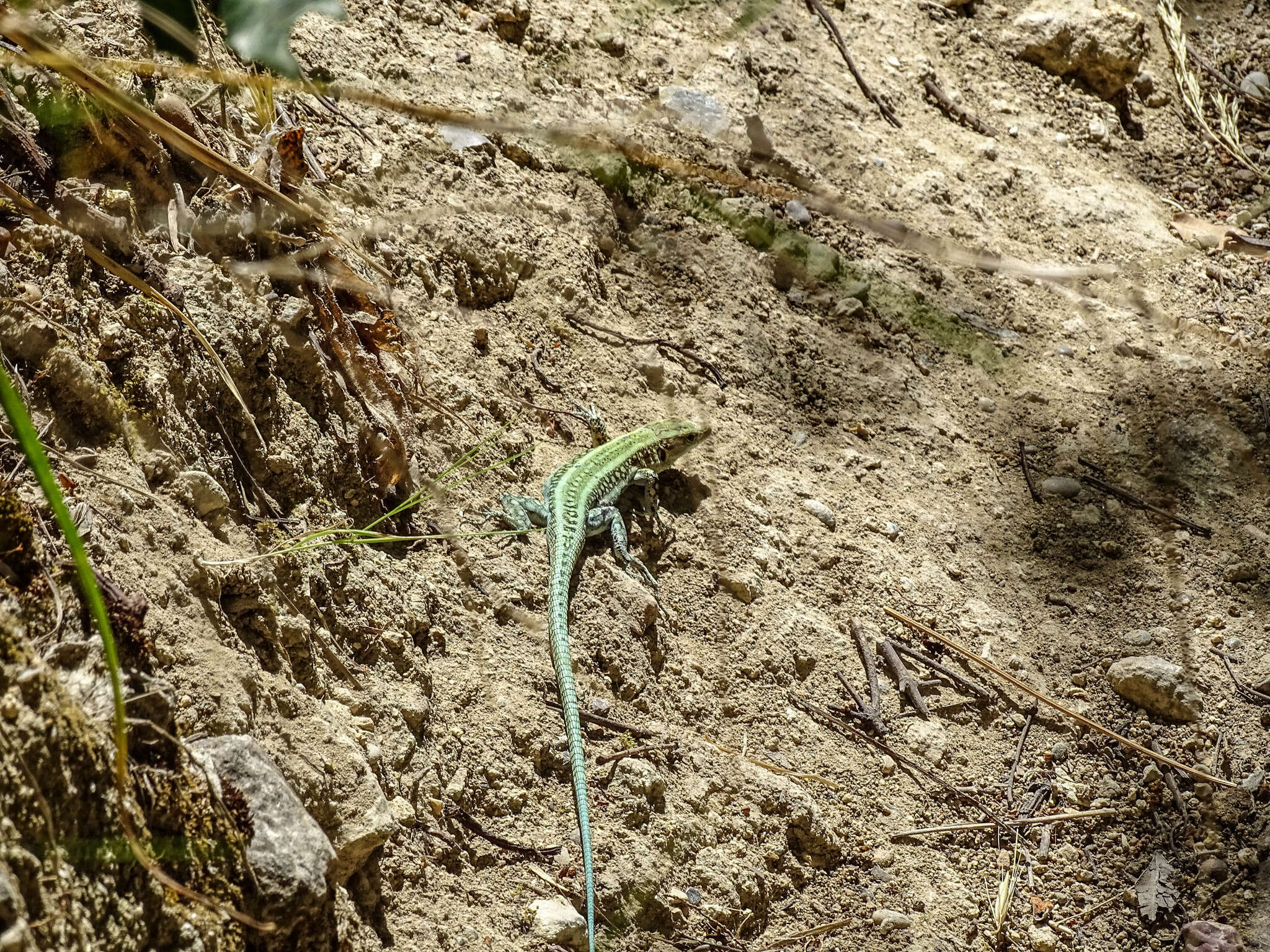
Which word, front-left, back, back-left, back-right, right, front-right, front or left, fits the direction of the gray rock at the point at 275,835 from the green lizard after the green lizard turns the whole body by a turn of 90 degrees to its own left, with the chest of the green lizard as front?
back-left

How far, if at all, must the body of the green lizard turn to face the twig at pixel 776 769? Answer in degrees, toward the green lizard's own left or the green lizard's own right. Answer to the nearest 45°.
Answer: approximately 90° to the green lizard's own right

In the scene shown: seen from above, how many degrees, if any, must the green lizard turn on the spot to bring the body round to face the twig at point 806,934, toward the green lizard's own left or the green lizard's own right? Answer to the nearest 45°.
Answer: approximately 90° to the green lizard's own right

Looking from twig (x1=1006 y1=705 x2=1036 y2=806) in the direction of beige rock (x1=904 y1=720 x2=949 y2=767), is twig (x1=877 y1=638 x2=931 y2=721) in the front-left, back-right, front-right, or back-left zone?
front-right

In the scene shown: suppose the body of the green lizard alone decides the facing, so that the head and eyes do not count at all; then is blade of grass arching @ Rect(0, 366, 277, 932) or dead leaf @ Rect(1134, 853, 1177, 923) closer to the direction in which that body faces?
the dead leaf

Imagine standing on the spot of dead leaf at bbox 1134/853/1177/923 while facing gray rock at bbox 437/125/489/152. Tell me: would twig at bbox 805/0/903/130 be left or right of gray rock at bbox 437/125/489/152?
right

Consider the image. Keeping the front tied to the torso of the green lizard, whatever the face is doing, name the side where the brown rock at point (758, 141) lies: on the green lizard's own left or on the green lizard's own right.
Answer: on the green lizard's own left

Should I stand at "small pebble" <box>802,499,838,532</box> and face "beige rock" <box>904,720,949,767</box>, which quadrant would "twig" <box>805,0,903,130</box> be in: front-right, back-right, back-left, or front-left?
back-left

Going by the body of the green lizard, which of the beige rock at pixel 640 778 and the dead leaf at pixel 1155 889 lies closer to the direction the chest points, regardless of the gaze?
the dead leaf

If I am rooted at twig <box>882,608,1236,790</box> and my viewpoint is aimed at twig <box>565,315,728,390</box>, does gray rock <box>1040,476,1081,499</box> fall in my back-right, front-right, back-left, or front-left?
front-right

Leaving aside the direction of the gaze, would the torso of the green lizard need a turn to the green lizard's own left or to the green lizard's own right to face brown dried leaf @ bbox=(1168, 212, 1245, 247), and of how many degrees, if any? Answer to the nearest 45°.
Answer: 0° — it already faces it

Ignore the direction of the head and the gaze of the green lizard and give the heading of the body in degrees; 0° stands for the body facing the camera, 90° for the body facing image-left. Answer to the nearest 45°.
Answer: approximately 225°

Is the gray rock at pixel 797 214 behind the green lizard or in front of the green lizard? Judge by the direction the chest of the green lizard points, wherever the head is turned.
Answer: in front
